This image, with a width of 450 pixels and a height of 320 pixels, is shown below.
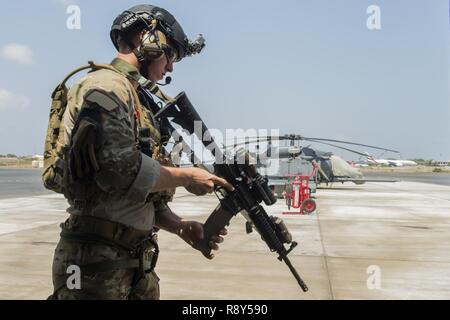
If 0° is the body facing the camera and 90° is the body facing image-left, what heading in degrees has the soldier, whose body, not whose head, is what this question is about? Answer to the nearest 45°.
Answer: approximately 270°

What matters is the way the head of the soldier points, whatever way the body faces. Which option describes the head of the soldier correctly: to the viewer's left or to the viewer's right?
to the viewer's right
